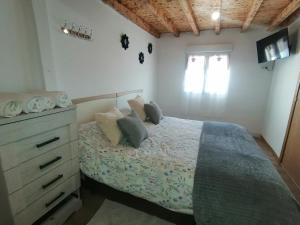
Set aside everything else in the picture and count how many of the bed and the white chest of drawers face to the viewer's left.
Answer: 0

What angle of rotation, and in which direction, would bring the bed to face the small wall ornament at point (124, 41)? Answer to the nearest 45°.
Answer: approximately 180°

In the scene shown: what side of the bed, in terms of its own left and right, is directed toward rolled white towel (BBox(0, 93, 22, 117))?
right

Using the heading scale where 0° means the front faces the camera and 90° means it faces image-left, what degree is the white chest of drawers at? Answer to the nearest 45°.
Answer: approximately 315°

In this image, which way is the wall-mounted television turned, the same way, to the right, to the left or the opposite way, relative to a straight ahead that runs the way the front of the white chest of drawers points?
the opposite way

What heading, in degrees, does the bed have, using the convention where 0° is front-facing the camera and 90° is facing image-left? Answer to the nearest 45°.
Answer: approximately 315°

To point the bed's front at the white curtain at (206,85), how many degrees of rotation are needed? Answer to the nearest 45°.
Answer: approximately 135° to its left

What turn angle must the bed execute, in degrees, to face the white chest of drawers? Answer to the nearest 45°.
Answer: approximately 90° to its right

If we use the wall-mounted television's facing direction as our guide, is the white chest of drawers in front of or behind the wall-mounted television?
in front

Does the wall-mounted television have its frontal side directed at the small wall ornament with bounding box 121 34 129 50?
yes

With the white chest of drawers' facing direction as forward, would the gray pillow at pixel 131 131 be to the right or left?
on its left

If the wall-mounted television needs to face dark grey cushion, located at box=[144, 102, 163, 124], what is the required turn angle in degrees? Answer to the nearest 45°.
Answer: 0° — it already faces it

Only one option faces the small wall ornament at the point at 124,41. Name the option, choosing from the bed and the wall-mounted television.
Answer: the wall-mounted television

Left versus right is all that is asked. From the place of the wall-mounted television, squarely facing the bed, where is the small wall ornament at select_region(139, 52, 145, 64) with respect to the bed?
right
